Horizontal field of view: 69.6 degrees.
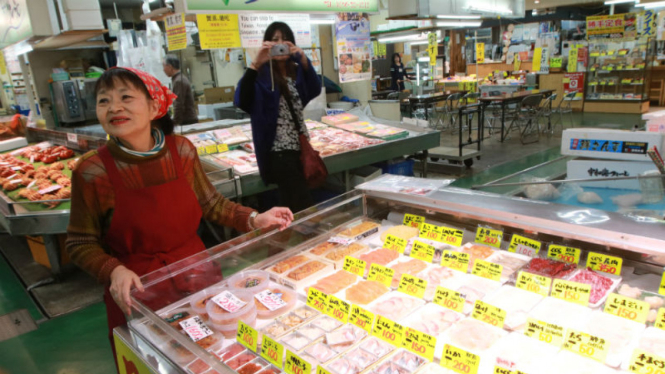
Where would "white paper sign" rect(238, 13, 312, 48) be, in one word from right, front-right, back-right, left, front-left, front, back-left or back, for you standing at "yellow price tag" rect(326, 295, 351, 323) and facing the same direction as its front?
back

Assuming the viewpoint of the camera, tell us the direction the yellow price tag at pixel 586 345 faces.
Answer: facing the viewer

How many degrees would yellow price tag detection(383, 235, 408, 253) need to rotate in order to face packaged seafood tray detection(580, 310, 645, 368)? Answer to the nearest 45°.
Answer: approximately 45° to its left

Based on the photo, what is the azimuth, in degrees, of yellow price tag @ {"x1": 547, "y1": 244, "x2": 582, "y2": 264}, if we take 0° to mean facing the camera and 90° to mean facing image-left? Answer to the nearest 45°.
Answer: approximately 0°

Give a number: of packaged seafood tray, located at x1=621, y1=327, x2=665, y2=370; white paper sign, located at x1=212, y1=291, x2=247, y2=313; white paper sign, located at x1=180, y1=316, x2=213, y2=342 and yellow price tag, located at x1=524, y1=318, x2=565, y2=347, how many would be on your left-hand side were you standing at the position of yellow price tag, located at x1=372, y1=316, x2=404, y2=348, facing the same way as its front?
2

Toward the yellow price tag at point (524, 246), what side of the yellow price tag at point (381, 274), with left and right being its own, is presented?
left

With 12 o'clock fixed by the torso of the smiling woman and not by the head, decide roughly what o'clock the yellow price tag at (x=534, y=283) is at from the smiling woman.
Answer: The yellow price tag is roughly at 10 o'clock from the smiling woman.

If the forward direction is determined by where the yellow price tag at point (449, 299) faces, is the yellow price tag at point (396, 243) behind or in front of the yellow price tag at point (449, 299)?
behind

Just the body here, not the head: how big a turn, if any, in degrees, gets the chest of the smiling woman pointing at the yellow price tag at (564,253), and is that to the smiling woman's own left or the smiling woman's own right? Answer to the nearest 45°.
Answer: approximately 45° to the smiling woman's own left

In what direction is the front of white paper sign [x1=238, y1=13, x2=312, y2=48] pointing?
toward the camera
